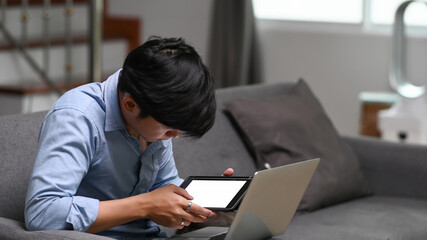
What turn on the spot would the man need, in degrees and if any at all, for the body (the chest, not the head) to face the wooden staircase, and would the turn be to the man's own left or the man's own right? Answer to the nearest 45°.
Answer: approximately 135° to the man's own left

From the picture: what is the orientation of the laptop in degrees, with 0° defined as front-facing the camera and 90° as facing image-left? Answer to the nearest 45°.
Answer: approximately 135°

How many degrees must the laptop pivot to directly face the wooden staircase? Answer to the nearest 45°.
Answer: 0° — it already faces it

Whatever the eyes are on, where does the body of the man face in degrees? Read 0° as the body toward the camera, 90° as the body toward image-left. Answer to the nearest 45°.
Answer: approximately 315°
